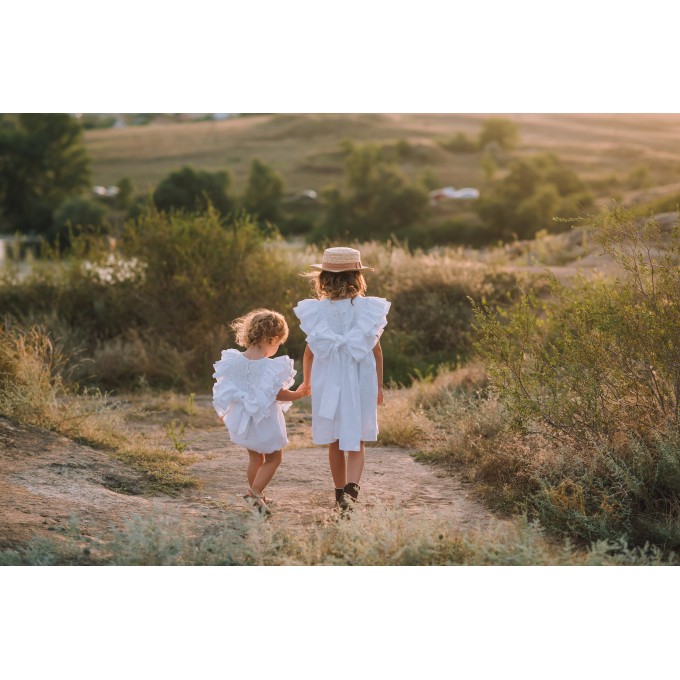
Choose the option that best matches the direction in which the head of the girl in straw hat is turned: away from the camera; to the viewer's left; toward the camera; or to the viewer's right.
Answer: away from the camera

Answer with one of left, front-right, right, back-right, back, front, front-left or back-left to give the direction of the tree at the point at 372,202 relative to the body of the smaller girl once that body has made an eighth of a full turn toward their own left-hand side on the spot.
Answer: front

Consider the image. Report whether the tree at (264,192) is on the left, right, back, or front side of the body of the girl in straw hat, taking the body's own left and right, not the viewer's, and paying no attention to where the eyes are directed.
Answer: front

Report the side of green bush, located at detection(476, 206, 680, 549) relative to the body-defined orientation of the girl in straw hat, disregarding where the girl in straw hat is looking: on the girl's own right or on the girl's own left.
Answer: on the girl's own right

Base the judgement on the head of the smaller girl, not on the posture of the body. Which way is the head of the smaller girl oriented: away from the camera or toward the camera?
away from the camera

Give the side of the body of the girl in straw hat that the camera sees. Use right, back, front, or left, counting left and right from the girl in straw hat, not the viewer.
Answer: back

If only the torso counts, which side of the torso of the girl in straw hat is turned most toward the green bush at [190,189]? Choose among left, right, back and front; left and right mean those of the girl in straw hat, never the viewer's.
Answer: front

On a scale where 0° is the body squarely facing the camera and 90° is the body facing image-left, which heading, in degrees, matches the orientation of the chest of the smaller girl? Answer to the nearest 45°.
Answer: approximately 225°

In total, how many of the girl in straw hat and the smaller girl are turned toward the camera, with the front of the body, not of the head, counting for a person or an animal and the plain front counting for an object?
0

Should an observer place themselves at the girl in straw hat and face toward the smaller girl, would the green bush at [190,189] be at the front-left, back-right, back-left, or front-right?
front-right
